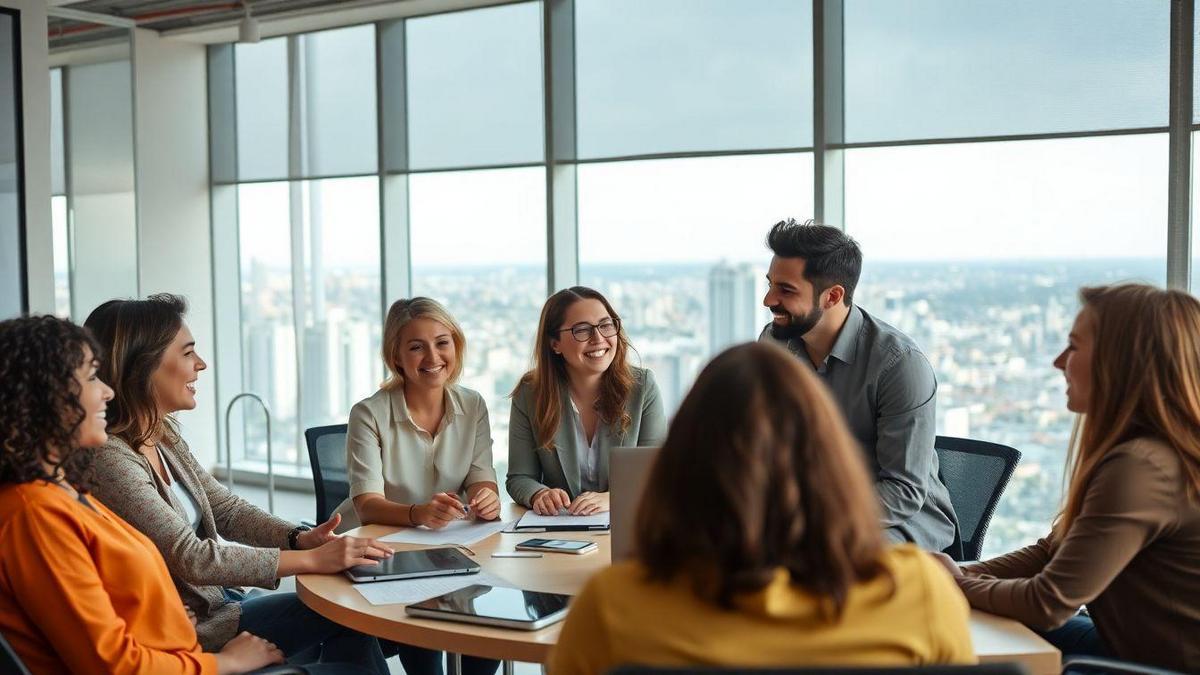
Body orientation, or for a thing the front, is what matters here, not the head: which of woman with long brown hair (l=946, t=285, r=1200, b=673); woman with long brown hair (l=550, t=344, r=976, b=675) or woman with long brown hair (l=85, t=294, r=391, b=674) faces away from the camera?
woman with long brown hair (l=550, t=344, r=976, b=675)

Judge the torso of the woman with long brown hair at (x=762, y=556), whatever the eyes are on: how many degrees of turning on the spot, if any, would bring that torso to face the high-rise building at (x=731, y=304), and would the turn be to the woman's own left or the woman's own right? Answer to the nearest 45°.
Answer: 0° — they already face it

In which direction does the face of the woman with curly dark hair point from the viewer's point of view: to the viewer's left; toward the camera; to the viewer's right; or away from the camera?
to the viewer's right

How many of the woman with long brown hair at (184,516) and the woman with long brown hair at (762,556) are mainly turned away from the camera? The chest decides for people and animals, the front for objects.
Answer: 1

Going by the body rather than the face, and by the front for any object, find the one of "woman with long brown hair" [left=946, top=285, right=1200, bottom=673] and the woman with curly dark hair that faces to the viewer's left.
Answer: the woman with long brown hair

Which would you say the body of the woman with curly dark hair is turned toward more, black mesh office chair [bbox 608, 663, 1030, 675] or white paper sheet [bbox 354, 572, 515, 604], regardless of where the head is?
the white paper sheet

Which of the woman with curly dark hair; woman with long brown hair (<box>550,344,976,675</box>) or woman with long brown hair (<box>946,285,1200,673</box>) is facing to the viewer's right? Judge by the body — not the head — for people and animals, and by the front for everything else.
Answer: the woman with curly dark hair

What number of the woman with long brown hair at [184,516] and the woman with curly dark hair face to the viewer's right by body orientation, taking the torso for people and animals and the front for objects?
2

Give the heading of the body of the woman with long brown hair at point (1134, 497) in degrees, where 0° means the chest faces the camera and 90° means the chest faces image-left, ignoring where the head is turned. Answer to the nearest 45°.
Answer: approximately 90°

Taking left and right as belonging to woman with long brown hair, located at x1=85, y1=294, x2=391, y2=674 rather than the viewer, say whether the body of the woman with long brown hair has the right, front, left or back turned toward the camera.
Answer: right

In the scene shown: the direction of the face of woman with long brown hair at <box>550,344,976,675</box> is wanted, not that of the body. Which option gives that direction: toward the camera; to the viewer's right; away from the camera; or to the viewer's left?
away from the camera

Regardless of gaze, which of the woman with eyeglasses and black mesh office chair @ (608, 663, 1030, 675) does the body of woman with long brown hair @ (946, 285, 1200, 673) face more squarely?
the woman with eyeglasses

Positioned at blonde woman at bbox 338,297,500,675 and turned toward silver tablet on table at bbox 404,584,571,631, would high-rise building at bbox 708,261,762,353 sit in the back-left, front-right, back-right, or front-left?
back-left

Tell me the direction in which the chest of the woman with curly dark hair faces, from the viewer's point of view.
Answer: to the viewer's right

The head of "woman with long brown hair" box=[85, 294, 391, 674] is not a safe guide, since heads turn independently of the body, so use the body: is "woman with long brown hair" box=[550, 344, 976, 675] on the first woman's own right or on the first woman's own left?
on the first woman's own right

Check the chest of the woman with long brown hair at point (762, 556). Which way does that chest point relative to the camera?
away from the camera

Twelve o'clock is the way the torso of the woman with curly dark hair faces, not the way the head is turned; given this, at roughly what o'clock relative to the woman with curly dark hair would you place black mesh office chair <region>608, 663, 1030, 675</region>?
The black mesh office chair is roughly at 2 o'clock from the woman with curly dark hair.
